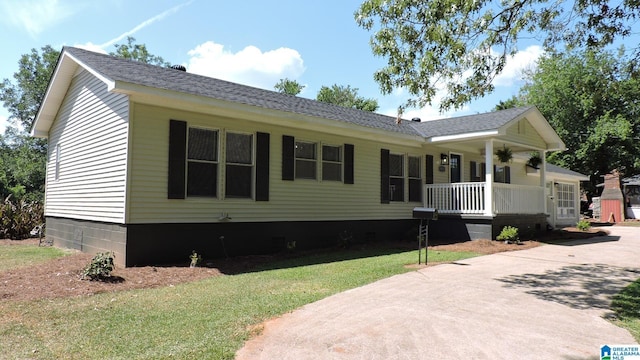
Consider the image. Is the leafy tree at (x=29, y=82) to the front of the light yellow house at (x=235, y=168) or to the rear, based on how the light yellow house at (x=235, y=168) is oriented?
to the rear

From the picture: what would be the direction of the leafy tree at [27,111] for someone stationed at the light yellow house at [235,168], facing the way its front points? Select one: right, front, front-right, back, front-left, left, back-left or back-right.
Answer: back

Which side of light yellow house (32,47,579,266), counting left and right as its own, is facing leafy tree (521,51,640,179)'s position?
left

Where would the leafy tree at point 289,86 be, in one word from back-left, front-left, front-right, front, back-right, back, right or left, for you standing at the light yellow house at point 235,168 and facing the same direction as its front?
back-left

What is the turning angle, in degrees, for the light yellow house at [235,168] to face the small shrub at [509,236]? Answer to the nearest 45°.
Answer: approximately 45° to its left

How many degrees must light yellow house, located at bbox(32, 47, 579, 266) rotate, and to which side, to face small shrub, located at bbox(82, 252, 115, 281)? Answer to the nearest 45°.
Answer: approximately 90° to its right

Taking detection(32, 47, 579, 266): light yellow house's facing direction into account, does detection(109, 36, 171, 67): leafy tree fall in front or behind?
behind

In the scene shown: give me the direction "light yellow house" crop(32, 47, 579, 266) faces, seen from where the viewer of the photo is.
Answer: facing the viewer and to the right of the viewer
